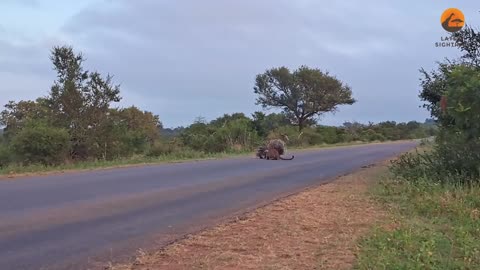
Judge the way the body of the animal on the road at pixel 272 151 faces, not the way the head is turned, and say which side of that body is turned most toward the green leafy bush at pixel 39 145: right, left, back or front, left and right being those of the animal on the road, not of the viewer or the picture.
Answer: front

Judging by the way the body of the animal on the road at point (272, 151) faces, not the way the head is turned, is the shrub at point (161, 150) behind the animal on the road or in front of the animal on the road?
in front

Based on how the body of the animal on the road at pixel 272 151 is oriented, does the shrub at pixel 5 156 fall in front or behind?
in front

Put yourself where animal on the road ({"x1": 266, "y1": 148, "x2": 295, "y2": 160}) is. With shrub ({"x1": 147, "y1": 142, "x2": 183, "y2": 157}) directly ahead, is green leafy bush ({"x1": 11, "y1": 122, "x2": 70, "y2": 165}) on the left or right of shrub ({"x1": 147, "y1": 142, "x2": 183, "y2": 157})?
left

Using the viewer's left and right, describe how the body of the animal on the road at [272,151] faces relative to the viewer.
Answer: facing to the left of the viewer

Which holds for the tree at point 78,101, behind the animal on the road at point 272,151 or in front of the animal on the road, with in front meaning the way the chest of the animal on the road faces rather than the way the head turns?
in front
